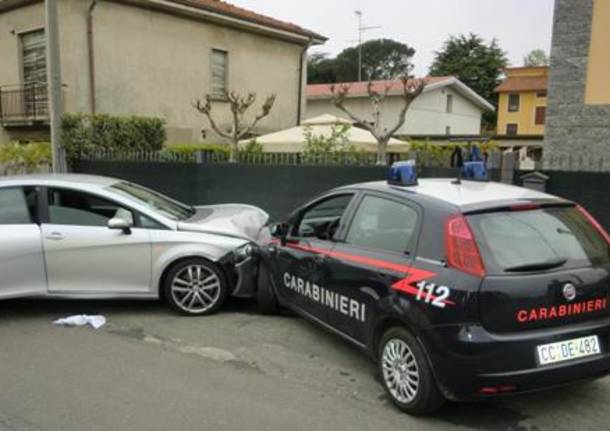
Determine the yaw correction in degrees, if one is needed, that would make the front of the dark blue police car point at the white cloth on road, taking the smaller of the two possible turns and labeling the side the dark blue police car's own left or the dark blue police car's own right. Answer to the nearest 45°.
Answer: approximately 45° to the dark blue police car's own left

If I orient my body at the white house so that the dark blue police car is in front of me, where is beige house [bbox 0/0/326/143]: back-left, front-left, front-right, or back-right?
front-right

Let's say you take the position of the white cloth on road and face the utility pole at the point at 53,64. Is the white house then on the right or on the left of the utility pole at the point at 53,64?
right

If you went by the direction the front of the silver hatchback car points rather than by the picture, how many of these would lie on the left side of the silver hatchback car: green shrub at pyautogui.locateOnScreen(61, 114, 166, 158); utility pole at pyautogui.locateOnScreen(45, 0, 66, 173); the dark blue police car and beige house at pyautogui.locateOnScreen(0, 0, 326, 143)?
3

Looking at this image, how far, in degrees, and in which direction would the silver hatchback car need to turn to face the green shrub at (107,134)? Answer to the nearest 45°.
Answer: approximately 90° to its left

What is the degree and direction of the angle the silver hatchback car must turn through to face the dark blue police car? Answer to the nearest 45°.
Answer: approximately 45° to its right

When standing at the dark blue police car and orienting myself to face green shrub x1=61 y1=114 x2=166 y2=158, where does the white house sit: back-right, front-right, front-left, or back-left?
front-right

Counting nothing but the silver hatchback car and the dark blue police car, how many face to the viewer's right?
1

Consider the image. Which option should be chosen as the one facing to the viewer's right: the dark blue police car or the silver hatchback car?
the silver hatchback car

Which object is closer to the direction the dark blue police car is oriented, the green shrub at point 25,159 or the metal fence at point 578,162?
the green shrub

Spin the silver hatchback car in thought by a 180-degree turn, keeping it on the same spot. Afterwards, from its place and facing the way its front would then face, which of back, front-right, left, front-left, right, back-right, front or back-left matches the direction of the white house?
back-right

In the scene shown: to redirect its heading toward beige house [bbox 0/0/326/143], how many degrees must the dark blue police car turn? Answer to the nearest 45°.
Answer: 0° — it already faces it

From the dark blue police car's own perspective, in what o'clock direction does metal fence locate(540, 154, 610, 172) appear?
The metal fence is roughly at 2 o'clock from the dark blue police car.

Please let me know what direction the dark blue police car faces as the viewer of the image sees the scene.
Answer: facing away from the viewer and to the left of the viewer

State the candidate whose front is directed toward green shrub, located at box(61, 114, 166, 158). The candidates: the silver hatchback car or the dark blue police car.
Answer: the dark blue police car

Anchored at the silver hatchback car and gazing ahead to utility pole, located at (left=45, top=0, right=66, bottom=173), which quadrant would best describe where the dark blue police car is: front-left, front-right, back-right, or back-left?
back-right

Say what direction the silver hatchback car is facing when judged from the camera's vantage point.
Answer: facing to the right of the viewer

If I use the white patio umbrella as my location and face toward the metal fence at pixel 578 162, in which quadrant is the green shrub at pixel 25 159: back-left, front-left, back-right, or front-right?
back-right

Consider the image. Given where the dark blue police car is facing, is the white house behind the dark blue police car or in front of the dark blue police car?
in front

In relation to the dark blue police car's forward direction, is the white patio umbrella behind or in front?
in front

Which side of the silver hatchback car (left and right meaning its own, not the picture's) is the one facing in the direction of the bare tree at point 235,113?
left

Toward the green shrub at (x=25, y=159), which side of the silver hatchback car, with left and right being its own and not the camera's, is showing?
left
